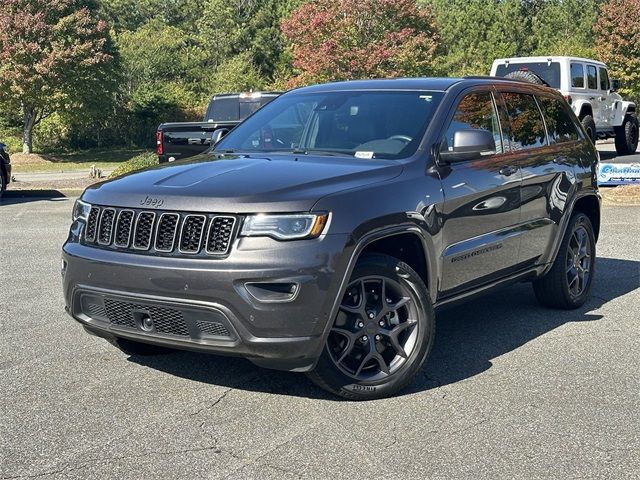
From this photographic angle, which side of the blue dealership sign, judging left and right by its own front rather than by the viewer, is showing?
front

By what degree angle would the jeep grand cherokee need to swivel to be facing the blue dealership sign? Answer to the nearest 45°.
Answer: approximately 180°

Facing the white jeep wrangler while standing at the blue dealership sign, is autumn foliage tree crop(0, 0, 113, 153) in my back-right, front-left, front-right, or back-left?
front-left

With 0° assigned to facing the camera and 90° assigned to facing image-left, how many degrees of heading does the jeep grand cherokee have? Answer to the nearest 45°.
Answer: approximately 45°

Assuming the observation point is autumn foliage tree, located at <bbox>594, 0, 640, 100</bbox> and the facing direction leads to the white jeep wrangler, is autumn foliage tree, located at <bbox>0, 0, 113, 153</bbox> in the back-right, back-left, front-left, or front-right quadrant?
front-right

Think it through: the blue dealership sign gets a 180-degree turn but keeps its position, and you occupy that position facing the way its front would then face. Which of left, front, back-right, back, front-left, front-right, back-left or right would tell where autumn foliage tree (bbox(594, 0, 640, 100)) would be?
front

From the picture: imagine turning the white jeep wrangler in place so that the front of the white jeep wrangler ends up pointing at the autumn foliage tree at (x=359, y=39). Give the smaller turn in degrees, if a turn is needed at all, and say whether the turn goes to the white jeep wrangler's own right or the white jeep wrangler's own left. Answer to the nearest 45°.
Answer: approximately 90° to the white jeep wrangler's own left

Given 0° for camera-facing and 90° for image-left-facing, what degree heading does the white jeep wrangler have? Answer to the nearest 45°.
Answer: approximately 225°

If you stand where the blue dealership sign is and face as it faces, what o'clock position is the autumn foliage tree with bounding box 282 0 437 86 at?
The autumn foliage tree is roughly at 5 o'clock from the blue dealership sign.

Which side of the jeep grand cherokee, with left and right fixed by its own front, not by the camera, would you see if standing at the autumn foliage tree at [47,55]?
right

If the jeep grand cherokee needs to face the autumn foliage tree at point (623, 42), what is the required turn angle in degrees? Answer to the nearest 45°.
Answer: approximately 135° to its right

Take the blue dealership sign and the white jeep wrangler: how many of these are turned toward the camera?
1

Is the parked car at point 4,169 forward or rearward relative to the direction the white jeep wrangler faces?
rearward

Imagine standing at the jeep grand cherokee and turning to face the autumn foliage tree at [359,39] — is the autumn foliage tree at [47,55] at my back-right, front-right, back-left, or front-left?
front-left
